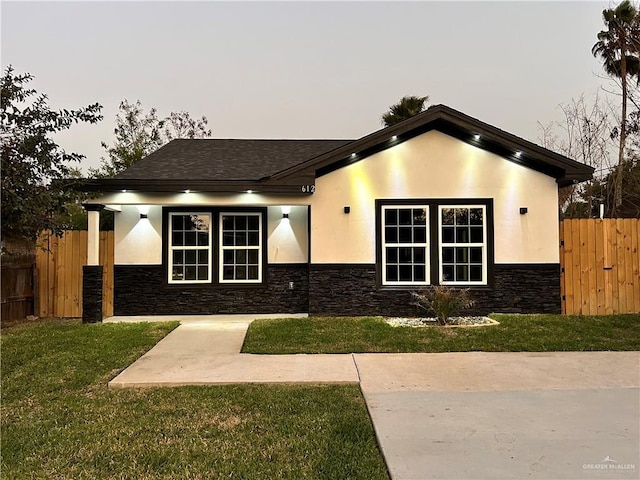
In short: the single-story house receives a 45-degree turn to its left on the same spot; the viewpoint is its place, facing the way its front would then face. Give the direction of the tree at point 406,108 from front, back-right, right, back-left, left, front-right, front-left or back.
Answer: back-left

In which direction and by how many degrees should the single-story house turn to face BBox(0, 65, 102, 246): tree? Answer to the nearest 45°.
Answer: approximately 90° to its right

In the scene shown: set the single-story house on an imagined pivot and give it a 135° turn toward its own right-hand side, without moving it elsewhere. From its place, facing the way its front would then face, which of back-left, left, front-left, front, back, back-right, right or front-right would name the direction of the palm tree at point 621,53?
right

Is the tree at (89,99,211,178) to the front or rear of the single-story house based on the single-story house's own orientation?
to the rear

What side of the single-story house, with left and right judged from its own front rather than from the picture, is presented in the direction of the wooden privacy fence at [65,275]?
right

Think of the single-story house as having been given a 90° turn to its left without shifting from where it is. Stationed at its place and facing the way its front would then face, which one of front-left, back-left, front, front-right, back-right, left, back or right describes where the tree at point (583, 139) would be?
front-left

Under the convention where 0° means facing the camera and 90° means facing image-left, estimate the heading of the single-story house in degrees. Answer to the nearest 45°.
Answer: approximately 0°

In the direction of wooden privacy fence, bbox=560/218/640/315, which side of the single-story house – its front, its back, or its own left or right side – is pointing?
left

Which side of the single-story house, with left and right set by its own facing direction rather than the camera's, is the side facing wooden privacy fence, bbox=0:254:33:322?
right
